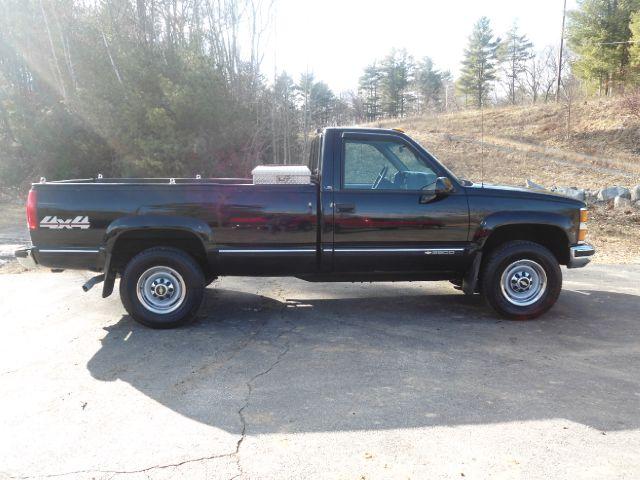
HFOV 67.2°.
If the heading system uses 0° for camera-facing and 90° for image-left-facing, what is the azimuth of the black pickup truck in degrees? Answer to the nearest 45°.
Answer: approximately 270°
